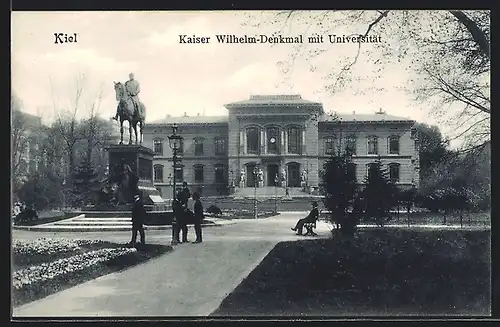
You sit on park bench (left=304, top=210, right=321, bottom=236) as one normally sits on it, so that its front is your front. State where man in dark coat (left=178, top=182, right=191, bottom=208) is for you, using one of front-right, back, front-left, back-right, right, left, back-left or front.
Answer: front

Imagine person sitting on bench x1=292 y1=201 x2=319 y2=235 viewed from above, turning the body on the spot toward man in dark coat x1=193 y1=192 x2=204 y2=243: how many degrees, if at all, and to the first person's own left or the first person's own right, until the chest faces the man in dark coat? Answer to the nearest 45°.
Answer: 0° — they already face them

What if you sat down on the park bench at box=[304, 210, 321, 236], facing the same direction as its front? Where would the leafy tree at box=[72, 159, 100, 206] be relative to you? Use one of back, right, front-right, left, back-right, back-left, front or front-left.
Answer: front

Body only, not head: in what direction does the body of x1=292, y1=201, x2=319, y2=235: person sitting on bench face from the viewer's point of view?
to the viewer's left

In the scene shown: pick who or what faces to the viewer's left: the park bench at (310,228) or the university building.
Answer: the park bench

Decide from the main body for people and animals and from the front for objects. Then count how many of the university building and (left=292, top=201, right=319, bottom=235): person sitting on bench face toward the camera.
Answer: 1

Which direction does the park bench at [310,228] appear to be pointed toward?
to the viewer's left

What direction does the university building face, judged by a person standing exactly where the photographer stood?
facing the viewer

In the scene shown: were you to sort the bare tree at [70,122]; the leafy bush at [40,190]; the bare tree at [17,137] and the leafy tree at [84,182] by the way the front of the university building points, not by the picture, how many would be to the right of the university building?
4

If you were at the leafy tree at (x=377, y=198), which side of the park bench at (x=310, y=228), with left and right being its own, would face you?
back

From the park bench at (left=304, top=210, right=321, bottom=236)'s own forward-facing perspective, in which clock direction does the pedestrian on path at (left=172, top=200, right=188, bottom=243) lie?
The pedestrian on path is roughly at 12 o'clock from the park bench.
